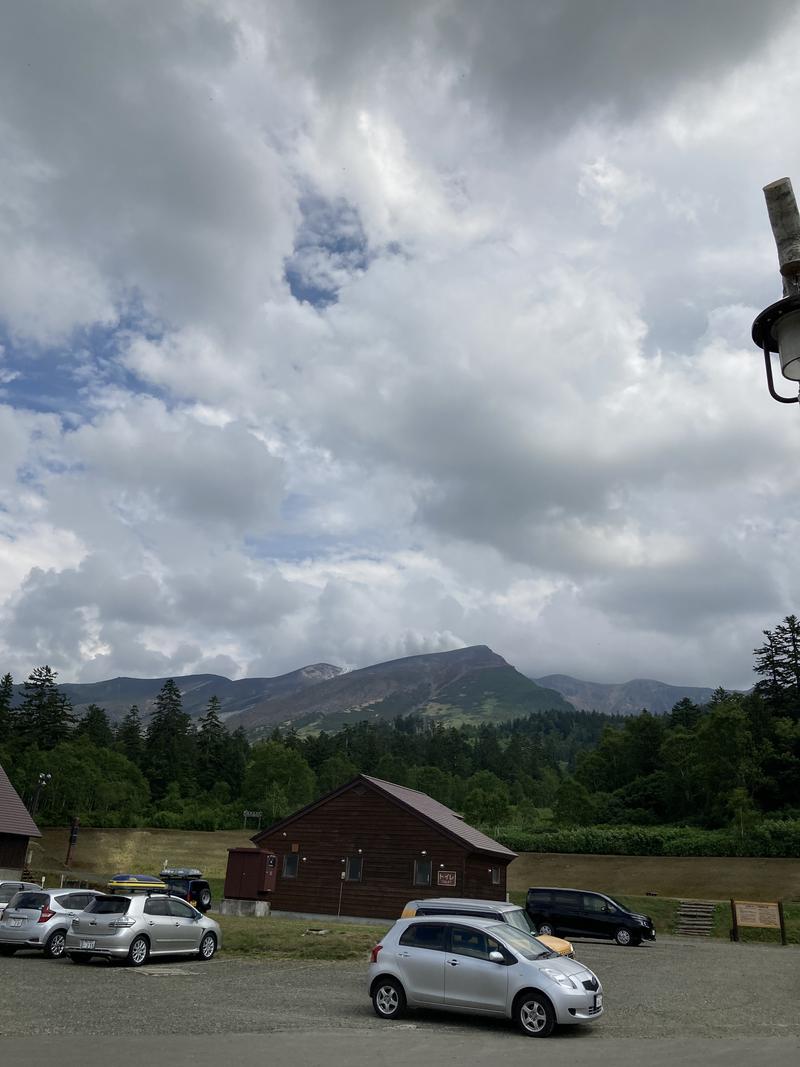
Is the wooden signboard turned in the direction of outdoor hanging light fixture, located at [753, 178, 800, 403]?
yes

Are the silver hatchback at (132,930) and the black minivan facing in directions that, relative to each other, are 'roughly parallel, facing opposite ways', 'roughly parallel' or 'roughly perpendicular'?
roughly perpendicular

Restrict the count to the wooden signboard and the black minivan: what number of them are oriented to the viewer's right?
1

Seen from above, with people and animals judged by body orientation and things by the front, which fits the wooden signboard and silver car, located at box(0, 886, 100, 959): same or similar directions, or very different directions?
very different directions

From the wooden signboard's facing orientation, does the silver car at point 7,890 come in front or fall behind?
in front

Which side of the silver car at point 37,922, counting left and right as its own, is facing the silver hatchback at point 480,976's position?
right

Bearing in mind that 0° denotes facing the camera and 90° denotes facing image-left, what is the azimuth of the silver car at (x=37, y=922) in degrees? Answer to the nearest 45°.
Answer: approximately 225°

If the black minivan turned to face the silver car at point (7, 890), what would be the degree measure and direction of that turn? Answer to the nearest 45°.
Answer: approximately 135° to its right

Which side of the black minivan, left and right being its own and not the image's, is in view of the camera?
right

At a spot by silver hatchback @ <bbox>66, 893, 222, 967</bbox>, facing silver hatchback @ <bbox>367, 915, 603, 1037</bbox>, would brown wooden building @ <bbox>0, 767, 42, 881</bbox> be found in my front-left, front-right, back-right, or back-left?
back-left

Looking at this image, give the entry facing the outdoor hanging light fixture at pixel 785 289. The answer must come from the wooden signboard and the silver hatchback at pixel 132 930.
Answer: the wooden signboard

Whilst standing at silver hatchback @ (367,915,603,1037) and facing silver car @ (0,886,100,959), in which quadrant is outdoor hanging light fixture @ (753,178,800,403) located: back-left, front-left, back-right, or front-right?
back-left

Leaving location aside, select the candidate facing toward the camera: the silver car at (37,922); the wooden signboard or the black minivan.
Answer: the wooden signboard

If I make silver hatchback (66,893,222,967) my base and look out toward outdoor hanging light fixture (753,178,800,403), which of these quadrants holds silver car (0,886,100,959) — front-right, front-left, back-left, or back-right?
back-right

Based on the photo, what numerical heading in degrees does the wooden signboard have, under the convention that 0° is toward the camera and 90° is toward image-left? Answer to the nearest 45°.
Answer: approximately 0°

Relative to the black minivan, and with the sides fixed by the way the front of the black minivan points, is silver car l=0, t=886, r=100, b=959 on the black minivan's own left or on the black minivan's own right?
on the black minivan's own right
